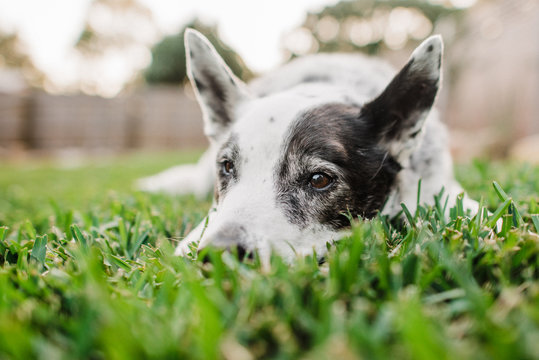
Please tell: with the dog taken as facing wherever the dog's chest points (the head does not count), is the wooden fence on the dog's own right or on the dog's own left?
on the dog's own right

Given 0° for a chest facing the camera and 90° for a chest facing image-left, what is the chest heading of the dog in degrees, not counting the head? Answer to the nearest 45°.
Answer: approximately 45°
